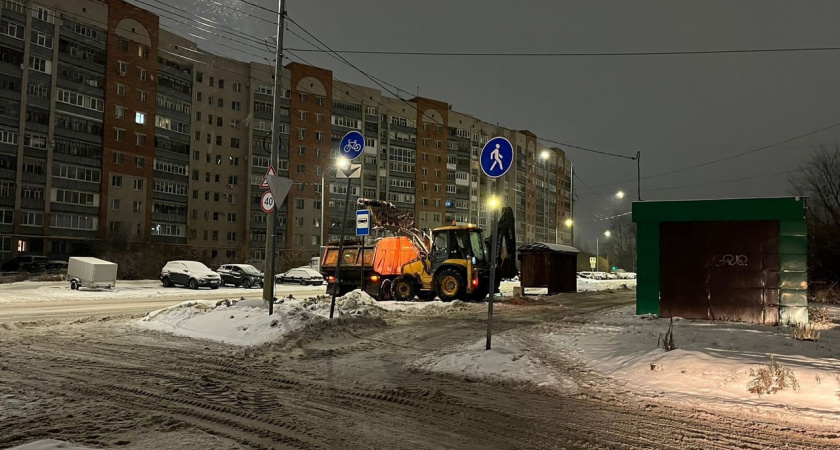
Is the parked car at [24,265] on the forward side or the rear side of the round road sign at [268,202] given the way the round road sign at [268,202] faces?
on the rear side

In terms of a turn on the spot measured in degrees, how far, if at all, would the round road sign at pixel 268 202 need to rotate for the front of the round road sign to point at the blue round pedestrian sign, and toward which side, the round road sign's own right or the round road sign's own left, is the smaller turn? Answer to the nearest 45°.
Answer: approximately 45° to the round road sign's own left

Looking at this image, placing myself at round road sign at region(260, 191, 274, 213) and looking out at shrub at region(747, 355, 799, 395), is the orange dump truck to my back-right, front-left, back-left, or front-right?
back-left

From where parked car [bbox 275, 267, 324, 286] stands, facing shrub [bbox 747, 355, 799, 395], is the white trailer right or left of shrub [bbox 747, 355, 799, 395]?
right

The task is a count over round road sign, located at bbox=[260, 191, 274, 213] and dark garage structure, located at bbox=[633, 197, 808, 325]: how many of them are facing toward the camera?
2

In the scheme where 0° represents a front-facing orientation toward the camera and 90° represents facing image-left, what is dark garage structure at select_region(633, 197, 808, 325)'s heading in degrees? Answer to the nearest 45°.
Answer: approximately 0°

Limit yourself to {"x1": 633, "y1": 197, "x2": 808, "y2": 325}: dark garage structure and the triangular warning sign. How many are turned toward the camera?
2

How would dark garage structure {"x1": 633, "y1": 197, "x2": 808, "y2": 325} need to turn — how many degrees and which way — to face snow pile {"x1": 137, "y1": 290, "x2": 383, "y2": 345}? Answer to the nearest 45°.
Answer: approximately 45° to its right

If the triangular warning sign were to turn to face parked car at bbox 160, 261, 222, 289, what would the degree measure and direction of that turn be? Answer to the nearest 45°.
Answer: approximately 180°

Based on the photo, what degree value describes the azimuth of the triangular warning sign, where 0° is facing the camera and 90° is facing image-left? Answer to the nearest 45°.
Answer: approximately 0°

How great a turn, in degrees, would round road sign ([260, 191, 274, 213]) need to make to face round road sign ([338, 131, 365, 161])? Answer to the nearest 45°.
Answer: approximately 45° to its left

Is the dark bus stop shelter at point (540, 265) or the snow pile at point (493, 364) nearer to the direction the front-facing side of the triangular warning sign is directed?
the snow pile

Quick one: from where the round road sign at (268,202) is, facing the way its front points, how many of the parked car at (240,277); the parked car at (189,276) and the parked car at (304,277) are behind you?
3
